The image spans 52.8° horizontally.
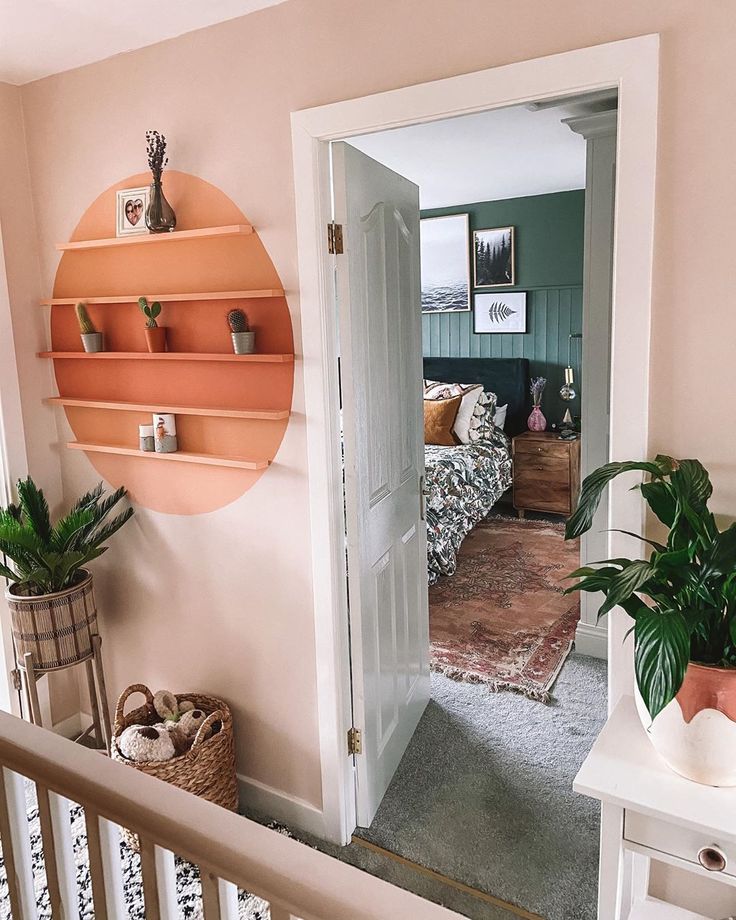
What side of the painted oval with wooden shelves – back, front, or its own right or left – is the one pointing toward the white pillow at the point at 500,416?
back

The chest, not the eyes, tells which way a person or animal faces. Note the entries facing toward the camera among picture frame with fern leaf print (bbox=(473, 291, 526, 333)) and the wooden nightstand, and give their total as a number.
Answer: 2

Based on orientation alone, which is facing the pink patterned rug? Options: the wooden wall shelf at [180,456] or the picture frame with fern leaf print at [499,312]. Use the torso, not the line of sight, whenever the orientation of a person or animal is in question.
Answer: the picture frame with fern leaf print

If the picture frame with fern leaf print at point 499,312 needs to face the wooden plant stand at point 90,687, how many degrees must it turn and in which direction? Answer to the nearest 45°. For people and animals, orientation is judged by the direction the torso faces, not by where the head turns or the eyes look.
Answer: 0° — it already faces it

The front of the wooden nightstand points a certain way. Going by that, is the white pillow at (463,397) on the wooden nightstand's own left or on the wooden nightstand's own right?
on the wooden nightstand's own right

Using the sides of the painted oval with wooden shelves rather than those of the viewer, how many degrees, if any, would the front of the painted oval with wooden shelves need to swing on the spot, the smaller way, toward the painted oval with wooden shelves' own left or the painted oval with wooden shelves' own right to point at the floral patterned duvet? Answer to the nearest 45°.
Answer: approximately 180°

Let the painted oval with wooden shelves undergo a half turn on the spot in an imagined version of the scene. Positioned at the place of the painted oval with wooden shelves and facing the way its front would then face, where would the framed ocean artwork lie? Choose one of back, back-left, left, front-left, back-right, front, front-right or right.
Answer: front

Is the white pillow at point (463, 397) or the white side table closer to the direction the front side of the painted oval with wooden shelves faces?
the white side table

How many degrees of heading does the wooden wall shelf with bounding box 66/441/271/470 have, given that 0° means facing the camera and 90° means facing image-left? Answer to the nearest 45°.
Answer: approximately 45°
